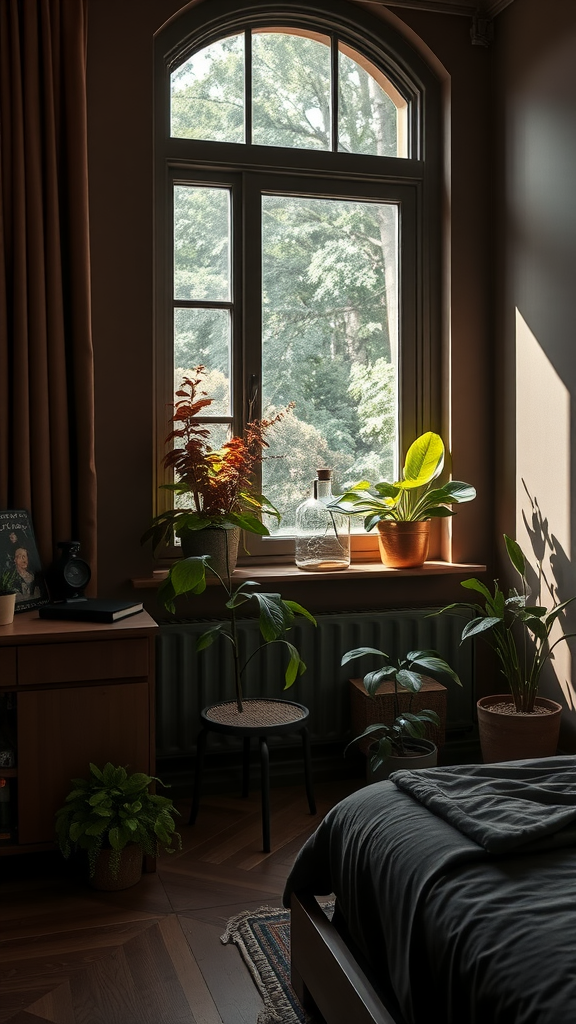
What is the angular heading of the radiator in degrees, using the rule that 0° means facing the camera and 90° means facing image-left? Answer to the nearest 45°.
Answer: approximately 0°

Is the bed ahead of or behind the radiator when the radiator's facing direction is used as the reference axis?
ahead

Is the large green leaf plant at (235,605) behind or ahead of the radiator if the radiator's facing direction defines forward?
ahead

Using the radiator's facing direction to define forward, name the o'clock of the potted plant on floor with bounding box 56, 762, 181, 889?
The potted plant on floor is roughly at 1 o'clock from the radiator.

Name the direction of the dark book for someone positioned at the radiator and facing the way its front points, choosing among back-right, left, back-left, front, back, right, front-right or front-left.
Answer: front-right

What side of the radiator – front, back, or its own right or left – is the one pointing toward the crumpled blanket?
front

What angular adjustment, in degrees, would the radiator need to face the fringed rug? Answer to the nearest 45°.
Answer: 0° — it already faces it

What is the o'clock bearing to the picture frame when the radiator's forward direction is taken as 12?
The picture frame is roughly at 2 o'clock from the radiator.

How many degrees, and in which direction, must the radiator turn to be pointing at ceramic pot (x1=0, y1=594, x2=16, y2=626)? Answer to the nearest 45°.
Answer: approximately 45° to its right
